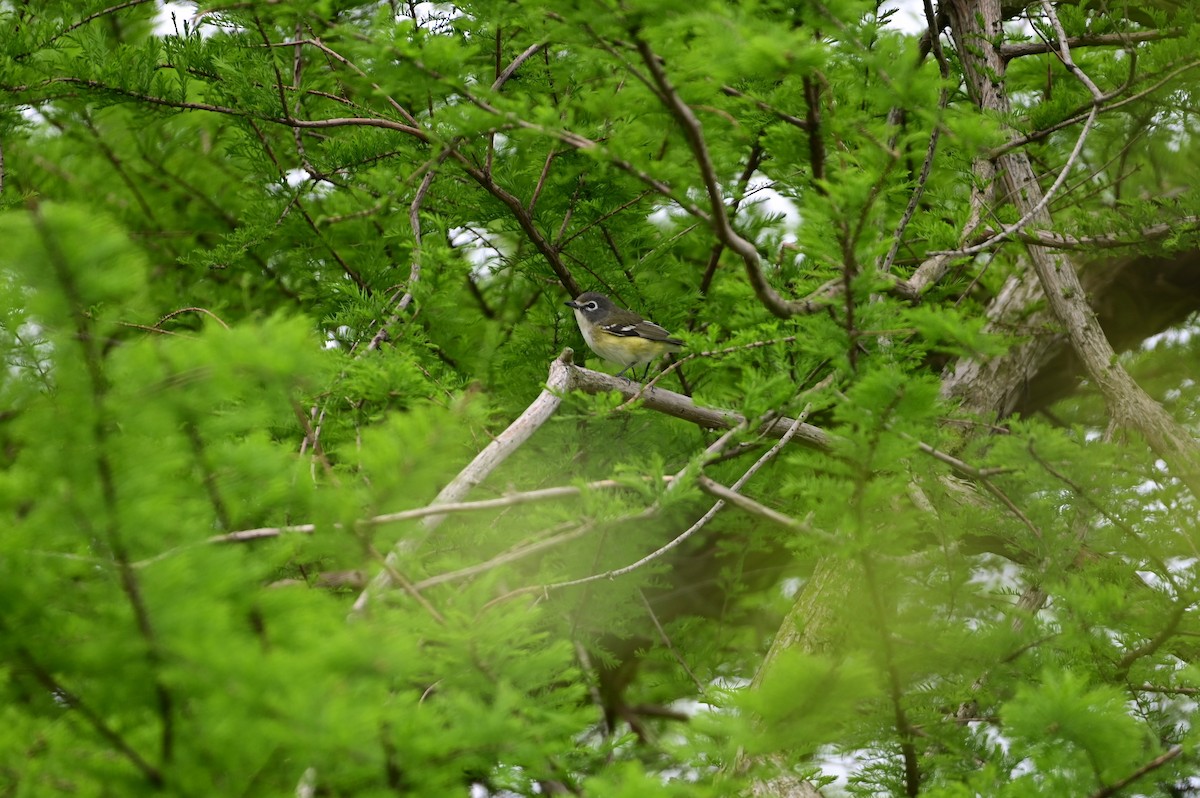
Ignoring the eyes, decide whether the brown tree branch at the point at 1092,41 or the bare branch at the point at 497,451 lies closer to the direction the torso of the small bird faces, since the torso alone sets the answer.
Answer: the bare branch

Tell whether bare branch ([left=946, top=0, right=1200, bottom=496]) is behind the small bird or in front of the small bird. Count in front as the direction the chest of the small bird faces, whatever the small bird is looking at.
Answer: behind

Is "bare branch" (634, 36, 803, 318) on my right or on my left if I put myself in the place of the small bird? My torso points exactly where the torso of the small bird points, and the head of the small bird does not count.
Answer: on my left

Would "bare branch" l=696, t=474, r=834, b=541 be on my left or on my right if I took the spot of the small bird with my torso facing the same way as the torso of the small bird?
on my left

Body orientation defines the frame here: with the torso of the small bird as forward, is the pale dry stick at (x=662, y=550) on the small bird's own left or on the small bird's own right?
on the small bird's own left

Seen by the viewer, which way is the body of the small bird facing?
to the viewer's left
